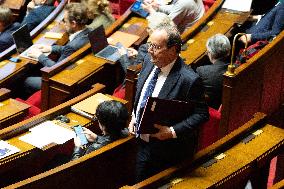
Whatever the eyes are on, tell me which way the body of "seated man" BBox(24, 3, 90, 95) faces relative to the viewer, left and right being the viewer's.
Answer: facing to the left of the viewer

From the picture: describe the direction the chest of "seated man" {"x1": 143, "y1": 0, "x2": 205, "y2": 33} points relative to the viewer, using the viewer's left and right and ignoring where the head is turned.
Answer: facing to the left of the viewer

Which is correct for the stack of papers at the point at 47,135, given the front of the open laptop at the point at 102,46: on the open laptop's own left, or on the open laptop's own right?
on the open laptop's own right
